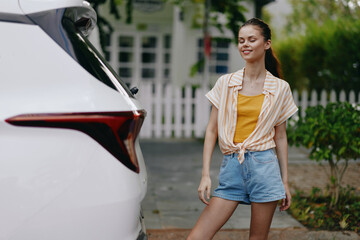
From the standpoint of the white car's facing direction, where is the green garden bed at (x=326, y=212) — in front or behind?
behind

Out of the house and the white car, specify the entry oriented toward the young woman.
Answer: the house

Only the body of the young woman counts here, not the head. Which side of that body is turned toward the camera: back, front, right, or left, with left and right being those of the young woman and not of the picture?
front

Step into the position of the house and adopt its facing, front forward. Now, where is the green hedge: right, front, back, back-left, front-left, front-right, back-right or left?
front-left

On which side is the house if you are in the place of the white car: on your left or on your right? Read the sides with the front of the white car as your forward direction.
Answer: on your right

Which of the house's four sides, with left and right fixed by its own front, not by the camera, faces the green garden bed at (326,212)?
front

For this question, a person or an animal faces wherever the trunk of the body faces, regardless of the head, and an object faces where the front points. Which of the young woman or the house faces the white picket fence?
the house

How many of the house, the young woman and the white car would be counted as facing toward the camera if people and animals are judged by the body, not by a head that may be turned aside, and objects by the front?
2

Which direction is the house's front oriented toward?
toward the camera

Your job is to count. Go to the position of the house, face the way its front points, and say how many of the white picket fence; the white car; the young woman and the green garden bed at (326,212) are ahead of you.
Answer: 4

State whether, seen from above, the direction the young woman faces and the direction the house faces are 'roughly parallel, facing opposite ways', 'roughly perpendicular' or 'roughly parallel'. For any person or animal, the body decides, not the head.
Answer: roughly parallel

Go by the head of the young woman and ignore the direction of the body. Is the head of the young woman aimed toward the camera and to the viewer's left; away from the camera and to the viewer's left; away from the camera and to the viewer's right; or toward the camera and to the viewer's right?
toward the camera and to the viewer's left

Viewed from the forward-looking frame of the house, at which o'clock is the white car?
The white car is roughly at 12 o'clock from the house.

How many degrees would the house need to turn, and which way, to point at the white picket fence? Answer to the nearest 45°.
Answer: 0° — it already faces it

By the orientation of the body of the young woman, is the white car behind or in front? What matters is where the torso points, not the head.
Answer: in front

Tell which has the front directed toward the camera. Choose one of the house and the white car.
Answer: the house
